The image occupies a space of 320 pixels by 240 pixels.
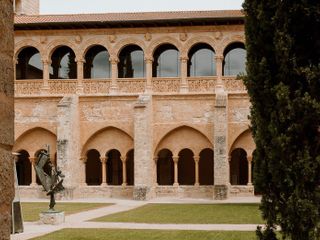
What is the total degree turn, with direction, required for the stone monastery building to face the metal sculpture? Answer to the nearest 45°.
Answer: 0° — it already faces it

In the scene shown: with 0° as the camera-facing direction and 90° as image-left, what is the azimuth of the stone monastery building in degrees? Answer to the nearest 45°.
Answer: approximately 0°

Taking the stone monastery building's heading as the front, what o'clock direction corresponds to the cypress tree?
The cypress tree is roughly at 12 o'clock from the stone monastery building.
